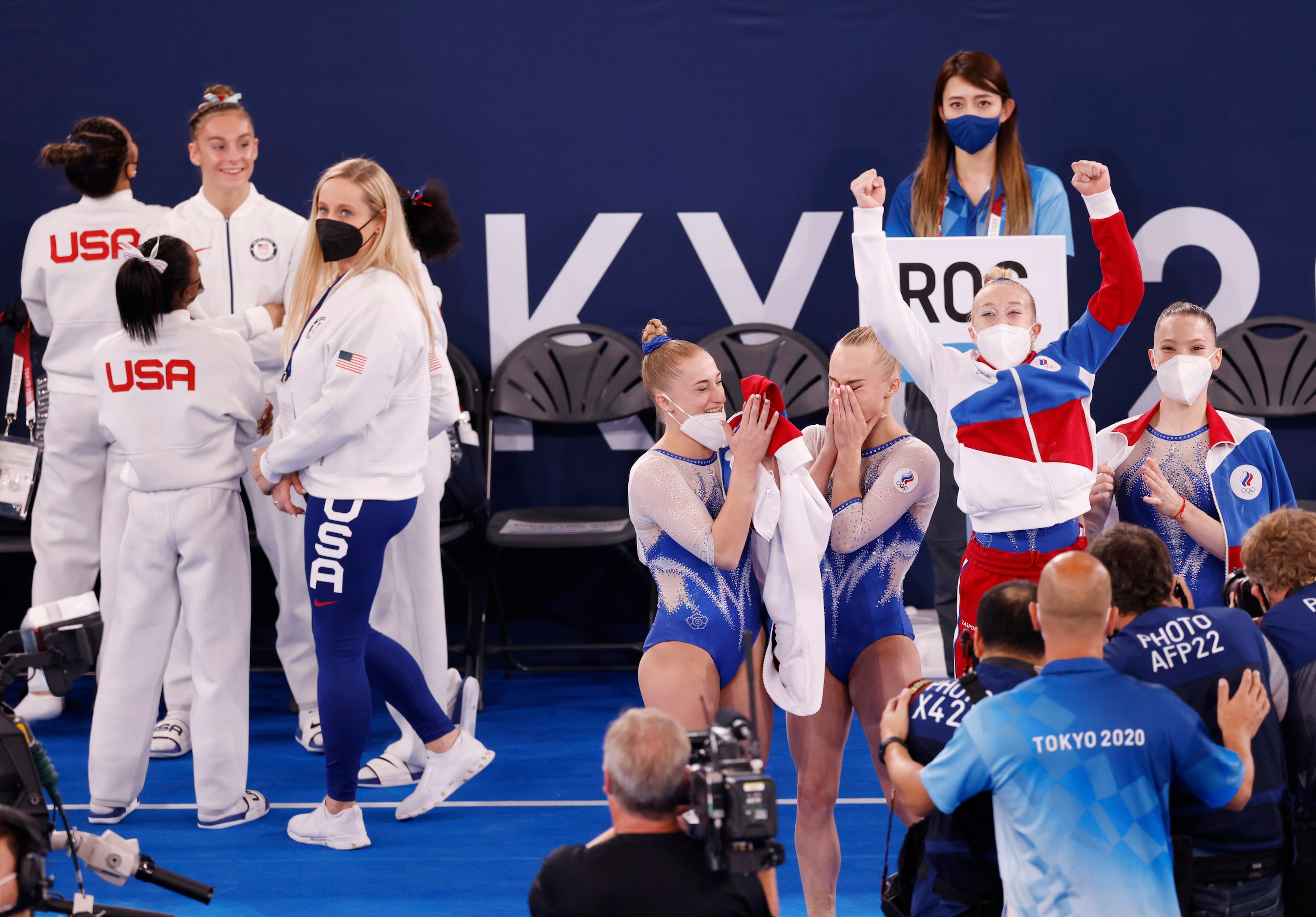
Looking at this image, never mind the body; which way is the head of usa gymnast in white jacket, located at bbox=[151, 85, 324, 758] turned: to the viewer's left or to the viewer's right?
to the viewer's right

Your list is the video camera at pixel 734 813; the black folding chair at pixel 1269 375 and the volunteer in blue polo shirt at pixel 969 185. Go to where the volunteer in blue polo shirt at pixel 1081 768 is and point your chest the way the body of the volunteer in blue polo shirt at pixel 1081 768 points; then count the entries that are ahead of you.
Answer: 2

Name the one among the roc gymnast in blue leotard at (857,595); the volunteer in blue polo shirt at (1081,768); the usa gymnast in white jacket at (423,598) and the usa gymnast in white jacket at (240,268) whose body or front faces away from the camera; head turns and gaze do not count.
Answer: the volunteer in blue polo shirt

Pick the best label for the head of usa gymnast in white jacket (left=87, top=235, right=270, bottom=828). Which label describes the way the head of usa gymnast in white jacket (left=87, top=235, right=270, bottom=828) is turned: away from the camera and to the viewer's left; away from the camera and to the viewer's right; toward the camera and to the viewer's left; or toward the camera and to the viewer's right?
away from the camera and to the viewer's right

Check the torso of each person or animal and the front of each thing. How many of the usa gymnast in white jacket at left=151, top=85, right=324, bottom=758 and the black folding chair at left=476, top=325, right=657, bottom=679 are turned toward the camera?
2

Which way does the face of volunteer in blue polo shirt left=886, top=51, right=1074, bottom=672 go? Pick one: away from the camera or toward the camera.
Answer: toward the camera

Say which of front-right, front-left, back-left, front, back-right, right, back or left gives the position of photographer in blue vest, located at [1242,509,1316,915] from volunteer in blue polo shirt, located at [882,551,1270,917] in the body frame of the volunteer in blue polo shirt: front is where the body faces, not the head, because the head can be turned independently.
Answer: front-right

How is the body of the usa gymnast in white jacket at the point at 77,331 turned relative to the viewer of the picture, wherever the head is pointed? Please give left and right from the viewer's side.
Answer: facing away from the viewer and to the right of the viewer

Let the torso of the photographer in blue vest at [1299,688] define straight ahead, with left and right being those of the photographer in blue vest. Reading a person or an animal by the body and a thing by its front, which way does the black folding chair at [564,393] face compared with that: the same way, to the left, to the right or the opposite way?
the opposite way

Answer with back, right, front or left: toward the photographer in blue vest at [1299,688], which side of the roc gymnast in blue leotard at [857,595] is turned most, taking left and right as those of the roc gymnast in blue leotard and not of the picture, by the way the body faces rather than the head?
left

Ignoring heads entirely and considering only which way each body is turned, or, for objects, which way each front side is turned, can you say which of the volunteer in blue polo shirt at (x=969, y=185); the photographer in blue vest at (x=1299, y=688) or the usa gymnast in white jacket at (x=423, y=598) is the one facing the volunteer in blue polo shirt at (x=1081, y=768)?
the volunteer in blue polo shirt at (x=969, y=185)

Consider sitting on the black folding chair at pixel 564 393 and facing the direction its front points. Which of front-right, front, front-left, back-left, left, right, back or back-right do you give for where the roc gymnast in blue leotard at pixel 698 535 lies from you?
front

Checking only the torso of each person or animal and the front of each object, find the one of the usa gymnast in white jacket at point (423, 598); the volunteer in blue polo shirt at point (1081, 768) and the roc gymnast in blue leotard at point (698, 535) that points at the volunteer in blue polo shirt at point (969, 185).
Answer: the volunteer in blue polo shirt at point (1081, 768)

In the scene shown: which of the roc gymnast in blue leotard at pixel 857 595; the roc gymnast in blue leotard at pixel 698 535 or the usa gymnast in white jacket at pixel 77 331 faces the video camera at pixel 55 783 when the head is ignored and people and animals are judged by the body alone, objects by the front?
the roc gymnast in blue leotard at pixel 857 595
